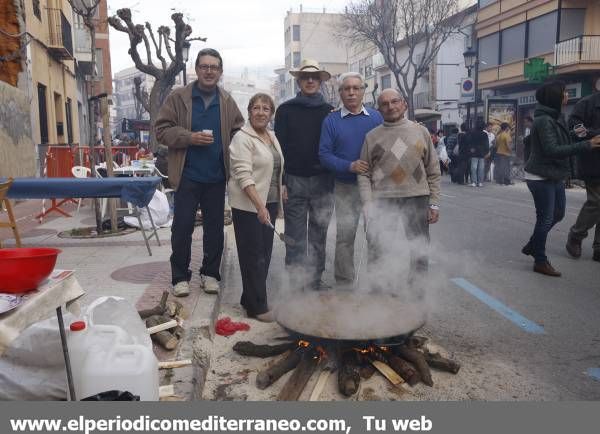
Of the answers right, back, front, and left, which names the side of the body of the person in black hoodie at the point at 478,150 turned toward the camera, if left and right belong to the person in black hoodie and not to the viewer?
back

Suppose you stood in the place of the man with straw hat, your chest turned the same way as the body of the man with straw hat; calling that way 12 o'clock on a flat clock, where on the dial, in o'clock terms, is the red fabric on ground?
The red fabric on ground is roughly at 1 o'clock from the man with straw hat.

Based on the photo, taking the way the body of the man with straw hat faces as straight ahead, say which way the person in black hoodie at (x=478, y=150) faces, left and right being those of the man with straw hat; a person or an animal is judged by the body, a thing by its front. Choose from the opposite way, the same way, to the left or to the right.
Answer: the opposite way

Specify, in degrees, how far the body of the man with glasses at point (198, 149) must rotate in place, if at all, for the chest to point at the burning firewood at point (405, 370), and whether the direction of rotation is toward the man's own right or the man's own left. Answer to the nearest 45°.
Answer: approximately 45° to the man's own left

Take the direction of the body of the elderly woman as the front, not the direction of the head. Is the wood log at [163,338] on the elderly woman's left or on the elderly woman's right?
on the elderly woman's right

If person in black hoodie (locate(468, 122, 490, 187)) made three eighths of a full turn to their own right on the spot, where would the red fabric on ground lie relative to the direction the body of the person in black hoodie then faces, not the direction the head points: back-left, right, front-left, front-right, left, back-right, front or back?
front-right

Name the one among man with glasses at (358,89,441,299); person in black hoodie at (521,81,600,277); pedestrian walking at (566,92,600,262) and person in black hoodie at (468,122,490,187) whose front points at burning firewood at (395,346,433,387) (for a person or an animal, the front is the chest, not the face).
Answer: the man with glasses

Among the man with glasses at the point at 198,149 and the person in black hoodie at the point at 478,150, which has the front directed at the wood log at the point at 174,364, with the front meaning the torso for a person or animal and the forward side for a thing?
the man with glasses

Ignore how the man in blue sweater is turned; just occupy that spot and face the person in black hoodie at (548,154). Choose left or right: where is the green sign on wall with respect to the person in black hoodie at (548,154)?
left
